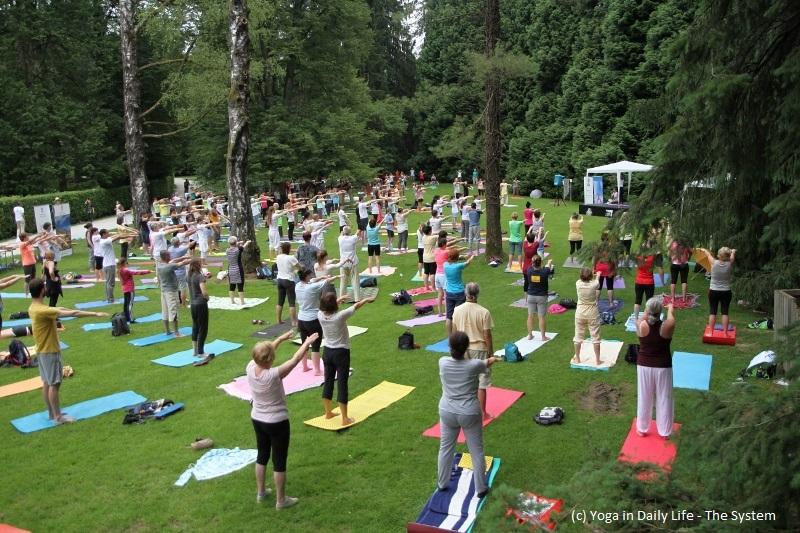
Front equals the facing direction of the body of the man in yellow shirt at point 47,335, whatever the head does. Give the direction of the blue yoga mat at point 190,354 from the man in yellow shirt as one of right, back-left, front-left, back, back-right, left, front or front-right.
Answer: front-left

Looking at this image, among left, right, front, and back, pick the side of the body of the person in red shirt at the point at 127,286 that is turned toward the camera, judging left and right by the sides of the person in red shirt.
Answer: right

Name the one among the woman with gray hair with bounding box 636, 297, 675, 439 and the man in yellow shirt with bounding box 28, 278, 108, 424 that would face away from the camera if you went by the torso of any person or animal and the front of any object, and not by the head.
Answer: the woman with gray hair

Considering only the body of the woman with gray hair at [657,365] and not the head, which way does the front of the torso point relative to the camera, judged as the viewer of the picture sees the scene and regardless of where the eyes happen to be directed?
away from the camera

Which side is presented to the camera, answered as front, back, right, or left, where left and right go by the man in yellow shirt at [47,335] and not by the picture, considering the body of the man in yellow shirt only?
right

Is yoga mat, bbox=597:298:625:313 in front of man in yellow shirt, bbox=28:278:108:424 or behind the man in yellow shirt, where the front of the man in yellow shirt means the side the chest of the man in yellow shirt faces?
in front

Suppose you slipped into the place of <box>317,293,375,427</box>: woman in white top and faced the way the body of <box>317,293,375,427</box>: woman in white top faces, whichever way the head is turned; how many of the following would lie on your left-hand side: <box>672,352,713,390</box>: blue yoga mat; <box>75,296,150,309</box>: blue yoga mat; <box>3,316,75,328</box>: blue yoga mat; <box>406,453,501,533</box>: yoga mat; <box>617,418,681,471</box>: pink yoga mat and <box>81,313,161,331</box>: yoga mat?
3

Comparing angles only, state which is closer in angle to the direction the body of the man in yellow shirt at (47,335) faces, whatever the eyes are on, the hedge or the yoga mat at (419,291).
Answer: the yoga mat

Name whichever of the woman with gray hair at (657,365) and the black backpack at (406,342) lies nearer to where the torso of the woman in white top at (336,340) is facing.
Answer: the black backpack

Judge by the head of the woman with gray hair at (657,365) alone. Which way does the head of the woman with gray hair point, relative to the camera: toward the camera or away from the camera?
away from the camera

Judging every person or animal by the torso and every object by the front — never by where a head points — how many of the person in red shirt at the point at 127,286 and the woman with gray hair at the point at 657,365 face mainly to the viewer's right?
1

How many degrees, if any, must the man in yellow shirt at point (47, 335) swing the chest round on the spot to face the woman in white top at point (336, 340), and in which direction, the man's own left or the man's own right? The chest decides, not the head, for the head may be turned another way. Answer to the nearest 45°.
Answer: approximately 45° to the man's own right

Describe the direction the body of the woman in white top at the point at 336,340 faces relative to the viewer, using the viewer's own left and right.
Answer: facing away from the viewer and to the right of the viewer

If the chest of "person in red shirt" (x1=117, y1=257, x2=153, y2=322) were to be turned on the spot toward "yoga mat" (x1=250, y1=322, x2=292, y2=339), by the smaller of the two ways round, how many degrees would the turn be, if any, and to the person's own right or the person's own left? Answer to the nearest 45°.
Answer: approximately 45° to the person's own right
